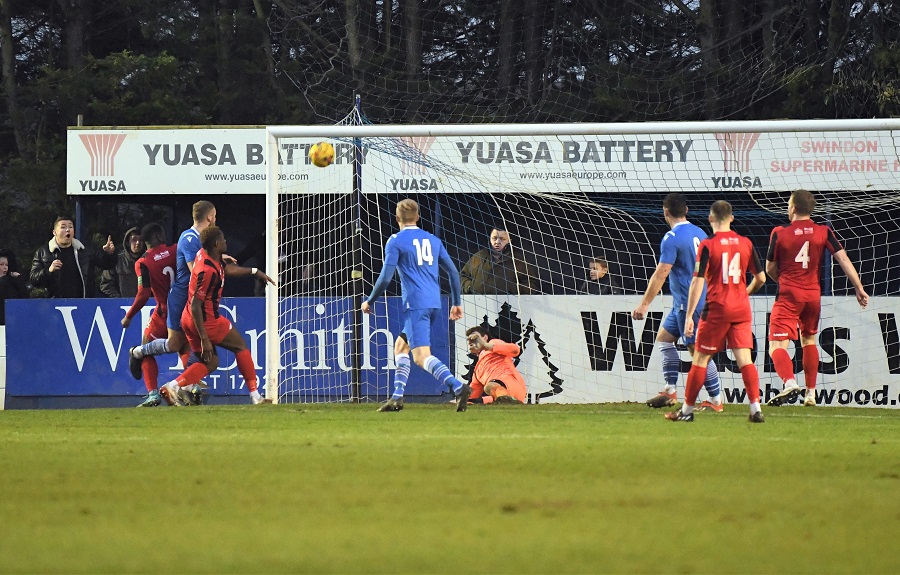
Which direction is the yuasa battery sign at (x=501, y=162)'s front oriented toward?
toward the camera

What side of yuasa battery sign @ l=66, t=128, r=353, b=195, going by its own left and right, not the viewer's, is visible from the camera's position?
front

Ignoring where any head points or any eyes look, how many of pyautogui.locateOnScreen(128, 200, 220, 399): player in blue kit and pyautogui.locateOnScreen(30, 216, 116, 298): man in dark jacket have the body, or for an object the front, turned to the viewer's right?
1

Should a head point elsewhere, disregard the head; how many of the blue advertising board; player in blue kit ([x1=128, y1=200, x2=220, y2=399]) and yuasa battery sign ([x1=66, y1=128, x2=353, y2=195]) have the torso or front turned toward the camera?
2

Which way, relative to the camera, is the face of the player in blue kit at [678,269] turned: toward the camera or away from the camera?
away from the camera

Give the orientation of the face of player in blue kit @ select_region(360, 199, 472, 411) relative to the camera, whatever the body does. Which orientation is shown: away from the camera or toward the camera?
away from the camera

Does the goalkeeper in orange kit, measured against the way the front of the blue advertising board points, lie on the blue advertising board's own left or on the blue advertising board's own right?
on the blue advertising board's own left

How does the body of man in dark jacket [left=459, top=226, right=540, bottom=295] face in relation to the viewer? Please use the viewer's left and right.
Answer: facing the viewer

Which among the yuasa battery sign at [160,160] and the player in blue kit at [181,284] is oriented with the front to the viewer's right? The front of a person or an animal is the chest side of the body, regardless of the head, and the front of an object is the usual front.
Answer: the player in blue kit

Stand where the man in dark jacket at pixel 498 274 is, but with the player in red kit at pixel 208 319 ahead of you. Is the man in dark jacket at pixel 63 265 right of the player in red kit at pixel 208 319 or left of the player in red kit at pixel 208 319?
right

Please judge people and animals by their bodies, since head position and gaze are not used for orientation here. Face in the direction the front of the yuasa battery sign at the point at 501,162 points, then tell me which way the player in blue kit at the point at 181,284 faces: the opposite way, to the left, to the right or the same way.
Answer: to the left

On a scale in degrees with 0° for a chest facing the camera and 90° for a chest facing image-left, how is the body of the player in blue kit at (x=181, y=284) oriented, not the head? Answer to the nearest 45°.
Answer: approximately 270°

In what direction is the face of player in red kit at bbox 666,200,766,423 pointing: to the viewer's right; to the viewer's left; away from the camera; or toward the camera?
away from the camera
